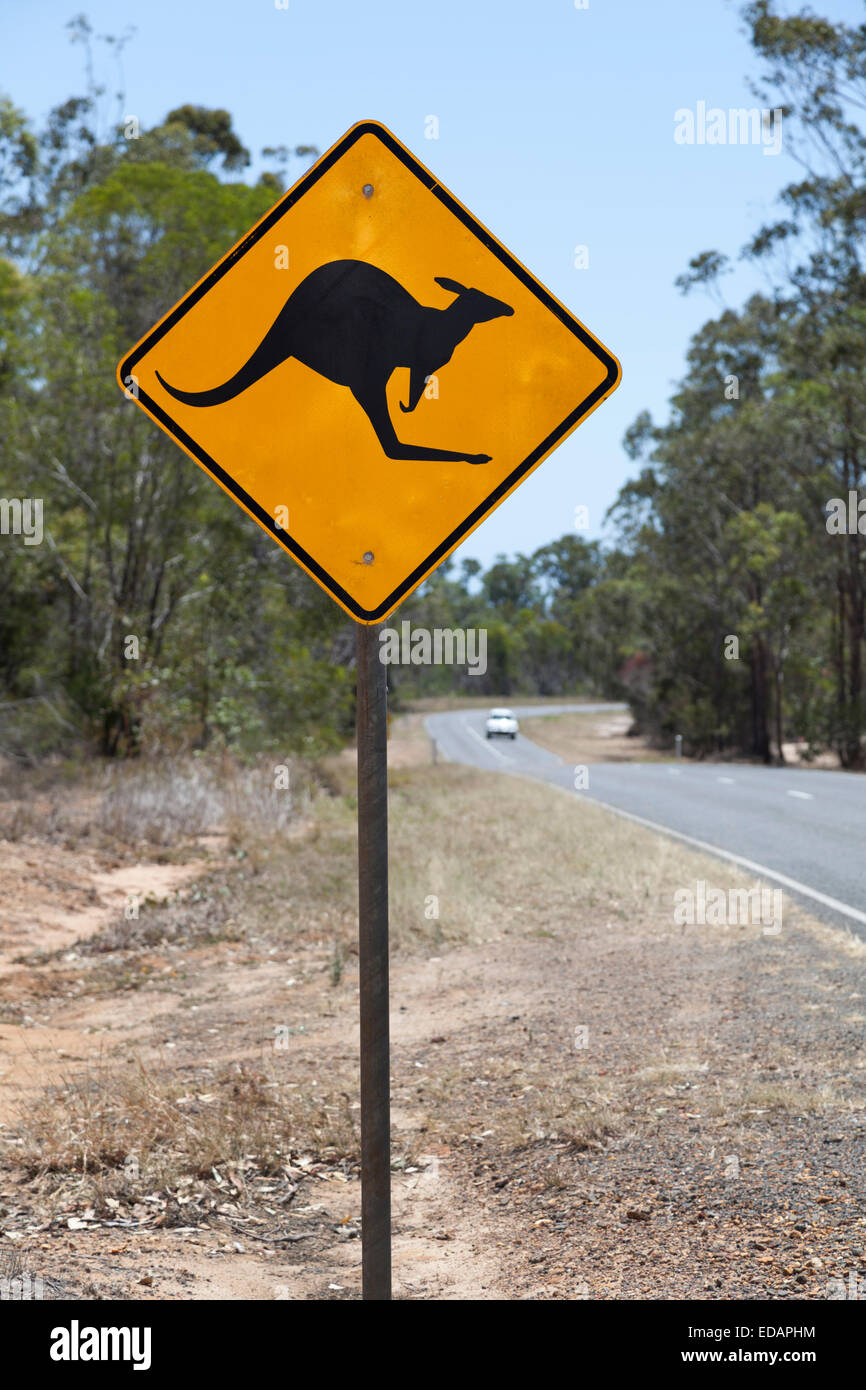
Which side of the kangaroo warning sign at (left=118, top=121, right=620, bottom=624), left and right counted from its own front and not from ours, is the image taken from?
front
